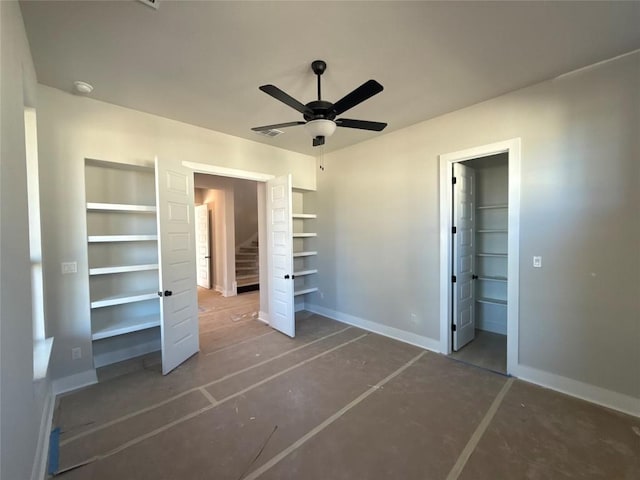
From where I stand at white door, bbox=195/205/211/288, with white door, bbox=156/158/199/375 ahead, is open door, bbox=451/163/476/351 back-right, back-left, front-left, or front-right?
front-left

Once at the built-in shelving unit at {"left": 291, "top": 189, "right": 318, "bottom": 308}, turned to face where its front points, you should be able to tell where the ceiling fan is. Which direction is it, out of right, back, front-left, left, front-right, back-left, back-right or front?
front-right

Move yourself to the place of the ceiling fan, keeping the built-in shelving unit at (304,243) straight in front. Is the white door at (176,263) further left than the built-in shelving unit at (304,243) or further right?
left

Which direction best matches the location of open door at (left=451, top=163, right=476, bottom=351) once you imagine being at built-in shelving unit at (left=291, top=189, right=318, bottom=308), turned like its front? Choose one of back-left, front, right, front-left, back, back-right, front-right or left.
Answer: front

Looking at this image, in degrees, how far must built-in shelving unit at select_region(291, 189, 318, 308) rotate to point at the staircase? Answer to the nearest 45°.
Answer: approximately 180°

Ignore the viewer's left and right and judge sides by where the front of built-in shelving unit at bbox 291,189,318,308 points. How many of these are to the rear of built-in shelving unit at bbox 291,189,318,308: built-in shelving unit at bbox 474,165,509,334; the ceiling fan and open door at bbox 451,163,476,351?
0

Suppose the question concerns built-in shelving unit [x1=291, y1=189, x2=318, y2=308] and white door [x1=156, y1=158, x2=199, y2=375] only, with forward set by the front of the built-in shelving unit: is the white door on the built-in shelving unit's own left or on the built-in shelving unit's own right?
on the built-in shelving unit's own right

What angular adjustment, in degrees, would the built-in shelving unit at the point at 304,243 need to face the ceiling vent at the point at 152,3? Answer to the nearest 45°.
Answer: approximately 45° to its right

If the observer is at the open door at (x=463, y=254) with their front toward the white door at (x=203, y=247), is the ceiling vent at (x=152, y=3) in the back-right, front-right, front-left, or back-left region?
front-left

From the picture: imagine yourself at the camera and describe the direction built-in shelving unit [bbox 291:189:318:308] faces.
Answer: facing the viewer and to the right of the viewer

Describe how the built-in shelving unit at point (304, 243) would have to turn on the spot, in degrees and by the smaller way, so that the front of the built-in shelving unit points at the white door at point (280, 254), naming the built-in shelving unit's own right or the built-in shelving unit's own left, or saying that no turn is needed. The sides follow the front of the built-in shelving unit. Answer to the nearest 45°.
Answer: approximately 45° to the built-in shelving unit's own right

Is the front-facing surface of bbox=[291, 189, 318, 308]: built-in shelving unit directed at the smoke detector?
no

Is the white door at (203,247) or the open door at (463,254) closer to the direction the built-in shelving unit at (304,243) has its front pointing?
the open door

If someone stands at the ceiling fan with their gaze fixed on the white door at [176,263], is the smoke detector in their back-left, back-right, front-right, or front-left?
front-left

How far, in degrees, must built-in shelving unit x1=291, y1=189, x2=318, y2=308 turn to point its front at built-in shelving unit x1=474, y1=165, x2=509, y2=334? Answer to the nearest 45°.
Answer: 0° — it already faces it

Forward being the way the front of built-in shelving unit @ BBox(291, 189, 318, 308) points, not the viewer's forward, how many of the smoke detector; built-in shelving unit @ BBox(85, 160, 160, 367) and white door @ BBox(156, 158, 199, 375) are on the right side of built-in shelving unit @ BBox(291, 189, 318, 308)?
3
